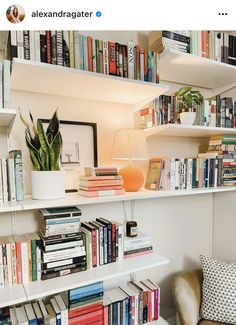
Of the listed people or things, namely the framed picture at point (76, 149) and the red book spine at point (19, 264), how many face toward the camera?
2

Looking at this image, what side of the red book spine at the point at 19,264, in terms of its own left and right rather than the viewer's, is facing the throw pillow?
left

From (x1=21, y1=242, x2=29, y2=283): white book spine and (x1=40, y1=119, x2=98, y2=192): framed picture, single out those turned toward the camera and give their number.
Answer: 2

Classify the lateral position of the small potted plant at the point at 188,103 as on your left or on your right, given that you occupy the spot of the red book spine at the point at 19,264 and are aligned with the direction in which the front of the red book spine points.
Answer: on your left

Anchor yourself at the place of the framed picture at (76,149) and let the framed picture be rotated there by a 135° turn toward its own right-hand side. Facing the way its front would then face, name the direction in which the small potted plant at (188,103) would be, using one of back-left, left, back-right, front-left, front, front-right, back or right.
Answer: back-right

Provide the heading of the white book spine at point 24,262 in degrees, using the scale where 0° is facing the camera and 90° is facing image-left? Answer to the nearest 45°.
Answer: approximately 0°
